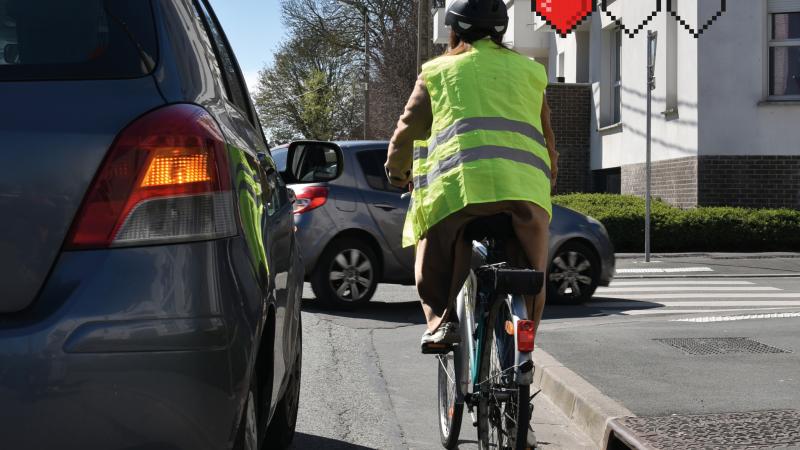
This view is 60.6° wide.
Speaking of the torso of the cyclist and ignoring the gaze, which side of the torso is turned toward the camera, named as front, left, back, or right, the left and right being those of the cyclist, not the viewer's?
back

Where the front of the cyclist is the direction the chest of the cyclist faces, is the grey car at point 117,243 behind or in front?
behind

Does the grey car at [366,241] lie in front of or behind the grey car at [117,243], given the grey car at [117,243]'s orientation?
in front

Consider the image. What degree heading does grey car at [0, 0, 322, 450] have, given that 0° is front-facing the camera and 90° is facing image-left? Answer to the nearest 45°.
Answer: approximately 180°

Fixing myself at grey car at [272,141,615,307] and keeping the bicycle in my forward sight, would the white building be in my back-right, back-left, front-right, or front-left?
back-left

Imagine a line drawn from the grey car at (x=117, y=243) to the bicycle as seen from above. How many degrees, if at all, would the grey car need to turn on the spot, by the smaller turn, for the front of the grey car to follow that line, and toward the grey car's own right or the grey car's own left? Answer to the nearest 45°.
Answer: approximately 45° to the grey car's own right

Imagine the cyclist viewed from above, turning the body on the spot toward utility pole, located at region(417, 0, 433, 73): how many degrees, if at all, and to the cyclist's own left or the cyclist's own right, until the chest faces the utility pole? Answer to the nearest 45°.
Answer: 0° — they already face it

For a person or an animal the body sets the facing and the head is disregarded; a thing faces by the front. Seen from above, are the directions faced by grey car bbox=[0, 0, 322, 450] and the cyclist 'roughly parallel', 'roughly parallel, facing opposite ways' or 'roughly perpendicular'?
roughly parallel

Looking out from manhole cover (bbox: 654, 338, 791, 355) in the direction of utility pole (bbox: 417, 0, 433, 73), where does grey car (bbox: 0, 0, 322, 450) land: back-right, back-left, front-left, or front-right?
back-left

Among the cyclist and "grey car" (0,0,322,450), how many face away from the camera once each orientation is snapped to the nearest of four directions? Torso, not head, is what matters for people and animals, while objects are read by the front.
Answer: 2
